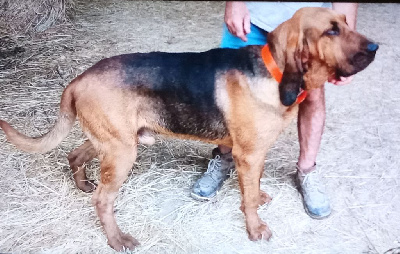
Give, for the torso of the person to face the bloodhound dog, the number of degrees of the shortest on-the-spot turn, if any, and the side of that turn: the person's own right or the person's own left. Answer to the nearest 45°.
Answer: approximately 45° to the person's own right

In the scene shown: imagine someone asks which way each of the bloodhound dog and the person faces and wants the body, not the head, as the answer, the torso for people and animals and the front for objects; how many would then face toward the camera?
1

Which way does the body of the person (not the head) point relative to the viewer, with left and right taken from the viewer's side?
facing the viewer

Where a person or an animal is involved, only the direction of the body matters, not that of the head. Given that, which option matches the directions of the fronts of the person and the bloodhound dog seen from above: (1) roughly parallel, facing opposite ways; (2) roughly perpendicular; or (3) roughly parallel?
roughly perpendicular

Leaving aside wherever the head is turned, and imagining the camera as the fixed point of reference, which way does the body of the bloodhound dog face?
to the viewer's right

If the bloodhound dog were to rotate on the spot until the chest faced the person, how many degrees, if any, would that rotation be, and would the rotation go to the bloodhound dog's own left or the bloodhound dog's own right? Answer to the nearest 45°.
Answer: approximately 45° to the bloodhound dog's own left
